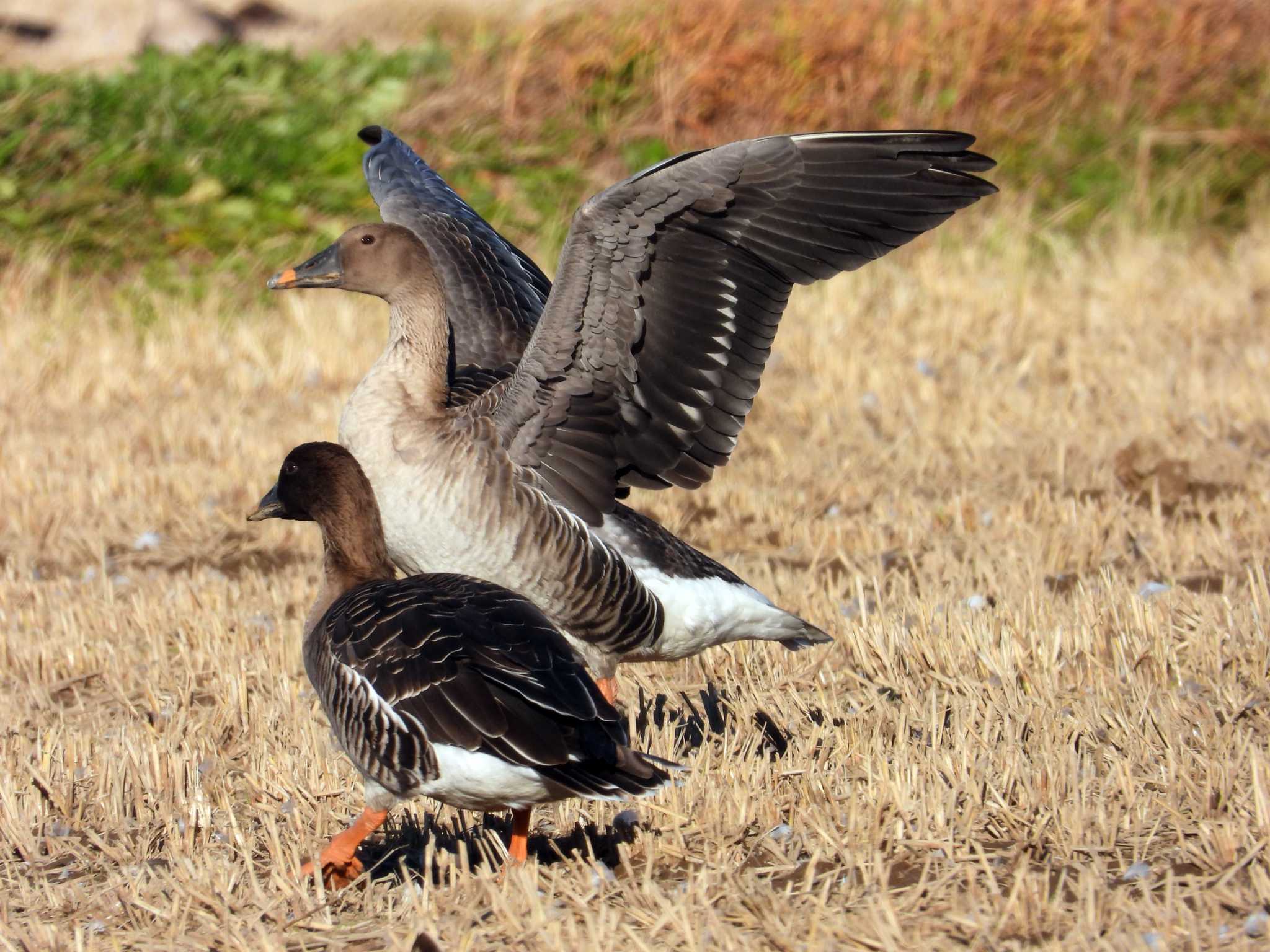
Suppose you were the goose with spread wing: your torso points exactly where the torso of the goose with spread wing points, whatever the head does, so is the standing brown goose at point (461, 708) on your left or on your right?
on your left

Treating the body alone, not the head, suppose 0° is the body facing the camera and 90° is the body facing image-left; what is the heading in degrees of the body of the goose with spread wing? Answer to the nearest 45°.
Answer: approximately 90°
